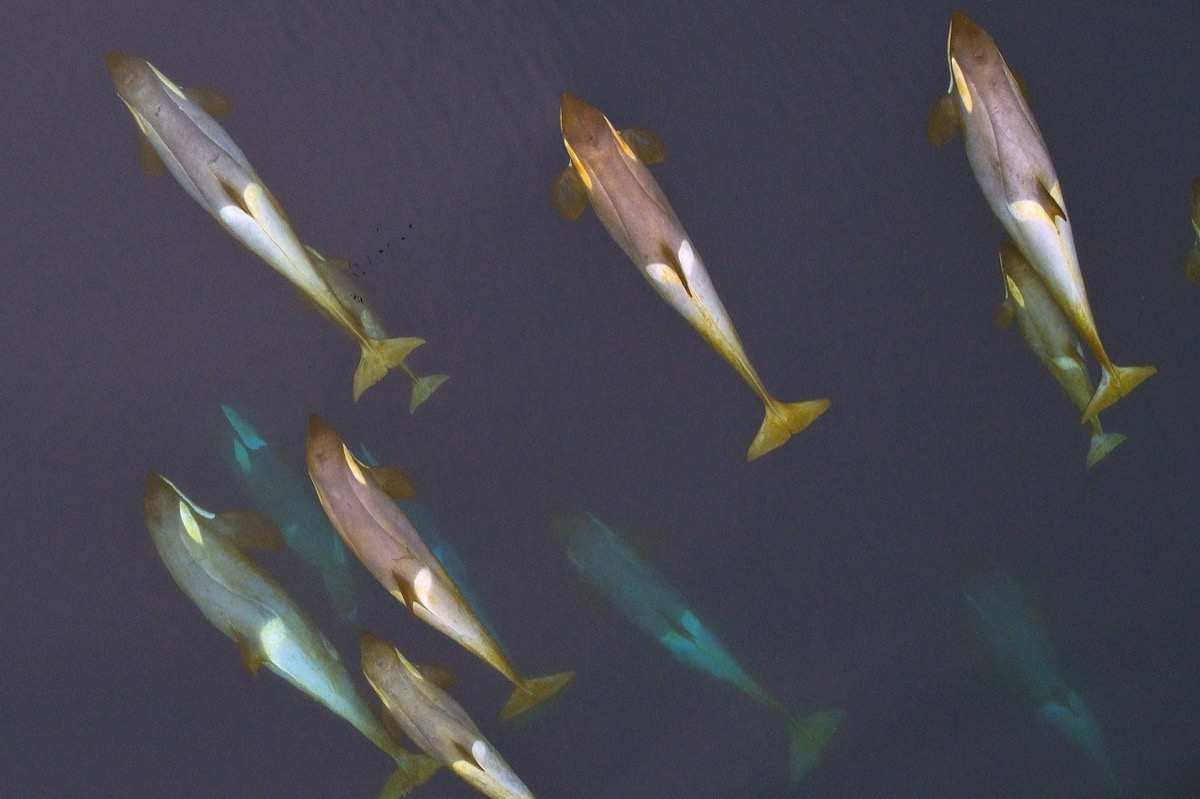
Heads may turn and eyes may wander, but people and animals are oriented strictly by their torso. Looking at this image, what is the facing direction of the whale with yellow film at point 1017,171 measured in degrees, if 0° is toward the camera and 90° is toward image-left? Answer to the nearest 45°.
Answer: approximately 135°
